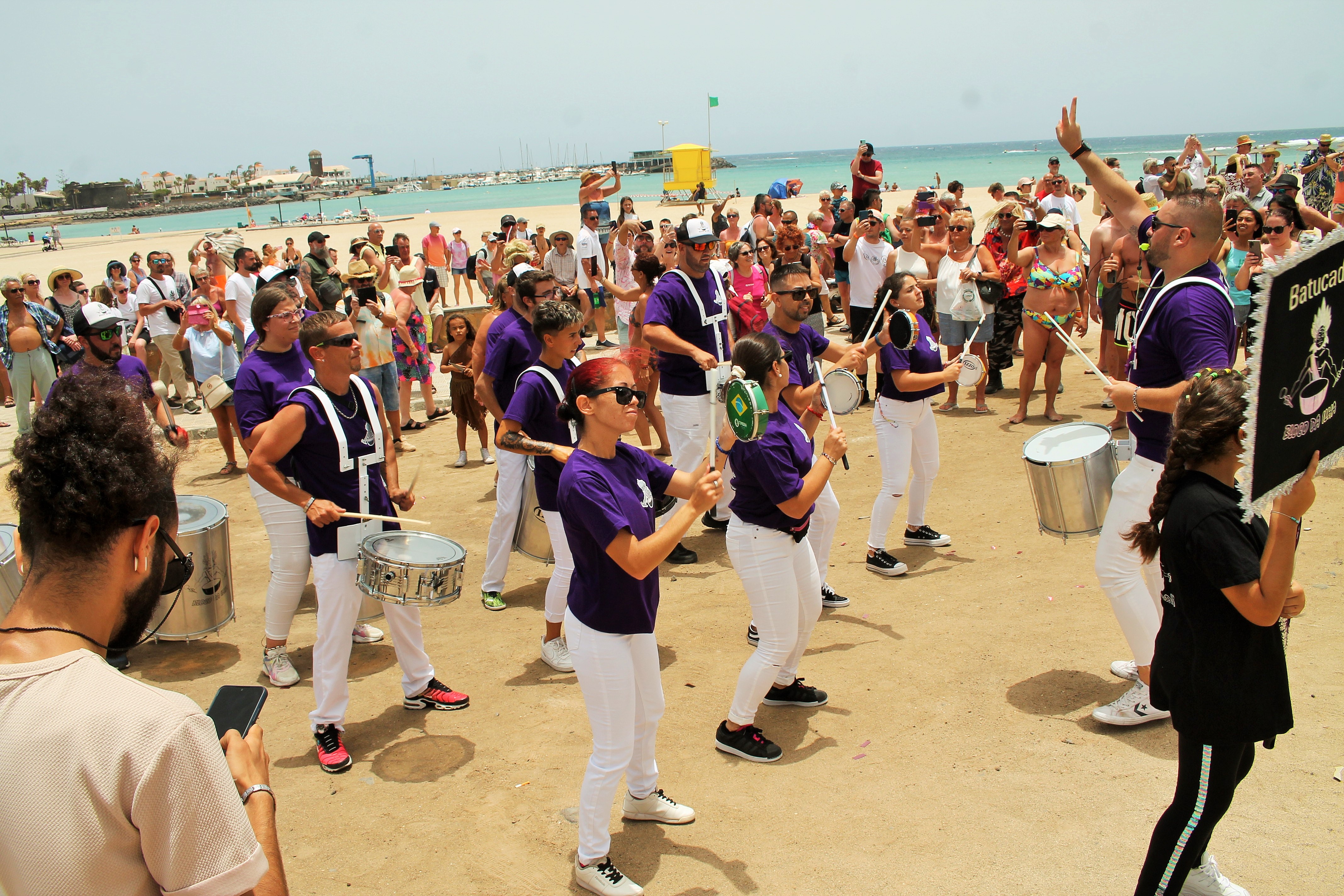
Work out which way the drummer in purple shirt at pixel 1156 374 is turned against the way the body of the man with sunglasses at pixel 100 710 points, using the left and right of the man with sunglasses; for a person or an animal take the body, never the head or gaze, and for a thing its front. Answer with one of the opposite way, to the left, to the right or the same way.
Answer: to the left

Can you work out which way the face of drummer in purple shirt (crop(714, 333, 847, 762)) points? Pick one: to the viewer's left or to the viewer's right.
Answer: to the viewer's right

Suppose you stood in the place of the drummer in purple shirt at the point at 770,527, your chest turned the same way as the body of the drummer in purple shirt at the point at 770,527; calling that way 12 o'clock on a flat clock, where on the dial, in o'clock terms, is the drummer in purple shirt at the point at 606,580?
the drummer in purple shirt at the point at 606,580 is roughly at 4 o'clock from the drummer in purple shirt at the point at 770,527.

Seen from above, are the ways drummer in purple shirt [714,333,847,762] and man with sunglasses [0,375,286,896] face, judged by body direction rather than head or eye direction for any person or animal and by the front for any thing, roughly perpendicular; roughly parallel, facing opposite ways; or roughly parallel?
roughly perpendicular

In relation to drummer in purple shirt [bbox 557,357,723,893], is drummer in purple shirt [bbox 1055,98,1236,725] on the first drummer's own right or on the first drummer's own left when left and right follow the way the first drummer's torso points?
on the first drummer's own left

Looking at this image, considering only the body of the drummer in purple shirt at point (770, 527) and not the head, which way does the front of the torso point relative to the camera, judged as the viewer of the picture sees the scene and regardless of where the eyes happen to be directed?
to the viewer's right
